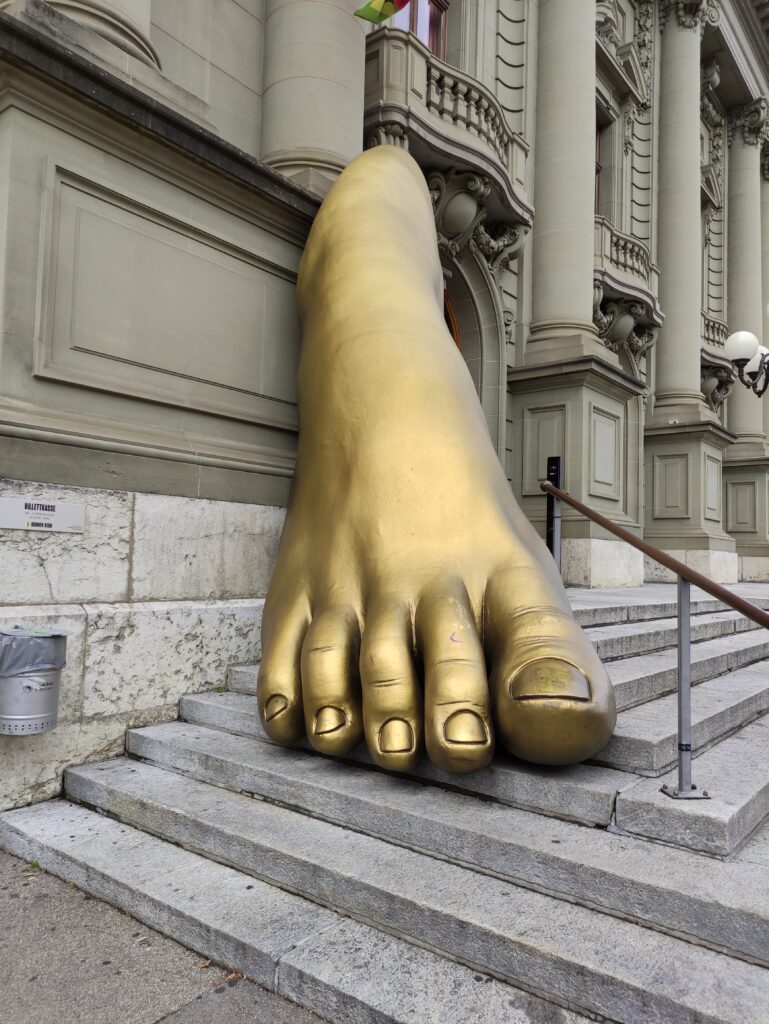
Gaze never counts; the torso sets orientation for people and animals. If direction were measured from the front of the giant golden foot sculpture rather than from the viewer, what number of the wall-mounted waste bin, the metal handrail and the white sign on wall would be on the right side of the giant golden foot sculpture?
2

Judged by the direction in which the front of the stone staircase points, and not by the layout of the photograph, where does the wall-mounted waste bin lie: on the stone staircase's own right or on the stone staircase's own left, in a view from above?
on the stone staircase's own right

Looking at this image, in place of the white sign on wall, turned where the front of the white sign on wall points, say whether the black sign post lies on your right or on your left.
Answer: on your left

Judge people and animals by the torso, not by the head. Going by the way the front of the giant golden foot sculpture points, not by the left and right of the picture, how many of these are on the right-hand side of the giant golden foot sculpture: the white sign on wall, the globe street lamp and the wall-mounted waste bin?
2
